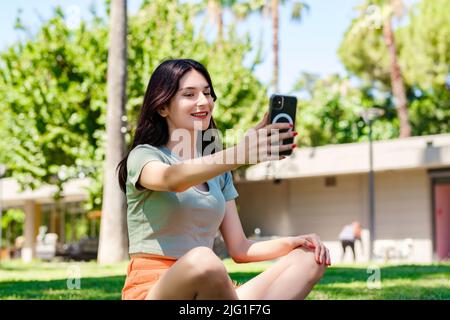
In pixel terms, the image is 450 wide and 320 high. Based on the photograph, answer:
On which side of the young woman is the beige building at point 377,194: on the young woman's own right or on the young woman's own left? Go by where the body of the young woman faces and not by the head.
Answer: on the young woman's own left

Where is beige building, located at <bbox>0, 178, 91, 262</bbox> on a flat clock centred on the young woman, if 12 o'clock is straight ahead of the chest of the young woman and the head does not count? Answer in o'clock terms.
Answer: The beige building is roughly at 7 o'clock from the young woman.

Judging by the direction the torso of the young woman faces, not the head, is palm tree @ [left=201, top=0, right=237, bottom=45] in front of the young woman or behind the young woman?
behind

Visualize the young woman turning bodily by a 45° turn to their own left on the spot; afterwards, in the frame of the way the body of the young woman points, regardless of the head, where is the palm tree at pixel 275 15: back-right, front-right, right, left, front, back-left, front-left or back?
left

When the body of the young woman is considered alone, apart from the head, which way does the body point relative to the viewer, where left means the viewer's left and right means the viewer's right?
facing the viewer and to the right of the viewer

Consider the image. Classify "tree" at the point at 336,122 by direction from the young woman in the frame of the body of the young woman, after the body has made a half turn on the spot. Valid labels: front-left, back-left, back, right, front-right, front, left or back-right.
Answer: front-right

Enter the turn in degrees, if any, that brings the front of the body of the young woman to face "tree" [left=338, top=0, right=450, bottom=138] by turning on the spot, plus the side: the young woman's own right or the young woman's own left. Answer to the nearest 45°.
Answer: approximately 135° to the young woman's own left

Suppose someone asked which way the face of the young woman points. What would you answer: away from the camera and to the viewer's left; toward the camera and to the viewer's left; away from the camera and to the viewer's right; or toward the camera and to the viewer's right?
toward the camera and to the viewer's right
